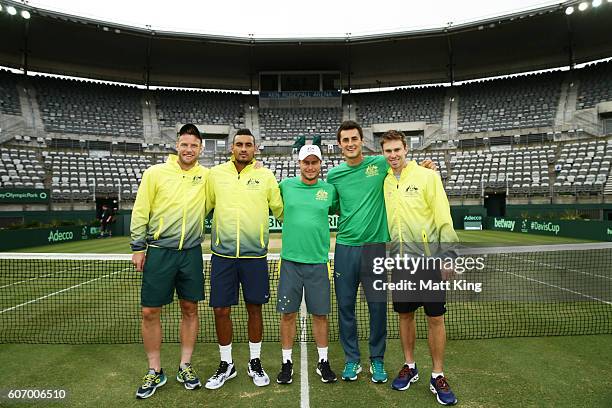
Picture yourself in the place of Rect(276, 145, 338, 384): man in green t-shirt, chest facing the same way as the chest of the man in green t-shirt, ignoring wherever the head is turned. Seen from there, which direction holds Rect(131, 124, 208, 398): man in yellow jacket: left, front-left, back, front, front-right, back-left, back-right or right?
right

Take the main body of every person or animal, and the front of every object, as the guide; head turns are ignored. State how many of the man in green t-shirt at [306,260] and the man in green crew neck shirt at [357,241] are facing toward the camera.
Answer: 2

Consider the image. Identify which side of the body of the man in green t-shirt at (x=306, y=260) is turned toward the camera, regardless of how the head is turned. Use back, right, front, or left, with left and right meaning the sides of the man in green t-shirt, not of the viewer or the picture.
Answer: front

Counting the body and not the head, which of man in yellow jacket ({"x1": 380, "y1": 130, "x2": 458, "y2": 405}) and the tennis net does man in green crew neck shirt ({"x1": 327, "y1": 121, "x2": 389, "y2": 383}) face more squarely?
the man in yellow jacket

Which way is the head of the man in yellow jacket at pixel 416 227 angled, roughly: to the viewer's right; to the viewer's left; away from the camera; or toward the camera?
toward the camera

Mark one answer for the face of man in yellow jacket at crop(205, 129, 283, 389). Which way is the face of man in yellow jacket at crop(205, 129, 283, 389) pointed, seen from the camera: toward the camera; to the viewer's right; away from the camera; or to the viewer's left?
toward the camera

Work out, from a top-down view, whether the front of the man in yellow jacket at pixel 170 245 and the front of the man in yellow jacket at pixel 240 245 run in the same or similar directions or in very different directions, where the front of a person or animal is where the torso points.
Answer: same or similar directions

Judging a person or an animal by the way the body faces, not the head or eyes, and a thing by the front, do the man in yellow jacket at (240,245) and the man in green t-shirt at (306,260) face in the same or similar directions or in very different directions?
same or similar directions

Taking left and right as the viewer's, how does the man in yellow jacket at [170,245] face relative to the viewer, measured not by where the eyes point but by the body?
facing the viewer

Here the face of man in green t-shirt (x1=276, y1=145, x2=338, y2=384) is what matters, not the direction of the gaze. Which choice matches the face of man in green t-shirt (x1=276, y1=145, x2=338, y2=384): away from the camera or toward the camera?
toward the camera

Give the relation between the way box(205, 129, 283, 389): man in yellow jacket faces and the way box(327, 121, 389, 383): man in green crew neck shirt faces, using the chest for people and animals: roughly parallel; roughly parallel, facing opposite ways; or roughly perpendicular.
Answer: roughly parallel

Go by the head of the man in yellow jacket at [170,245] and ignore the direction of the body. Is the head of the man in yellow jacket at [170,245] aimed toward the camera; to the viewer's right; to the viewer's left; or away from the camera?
toward the camera

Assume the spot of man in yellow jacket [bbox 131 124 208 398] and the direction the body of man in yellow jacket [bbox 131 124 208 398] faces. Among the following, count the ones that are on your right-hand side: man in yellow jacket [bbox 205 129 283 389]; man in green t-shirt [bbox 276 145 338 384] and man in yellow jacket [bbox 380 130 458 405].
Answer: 0

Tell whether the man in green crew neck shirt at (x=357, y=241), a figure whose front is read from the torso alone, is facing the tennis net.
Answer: no

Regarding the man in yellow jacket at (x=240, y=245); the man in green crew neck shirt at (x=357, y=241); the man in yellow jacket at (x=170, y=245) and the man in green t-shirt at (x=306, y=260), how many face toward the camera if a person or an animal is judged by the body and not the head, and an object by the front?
4

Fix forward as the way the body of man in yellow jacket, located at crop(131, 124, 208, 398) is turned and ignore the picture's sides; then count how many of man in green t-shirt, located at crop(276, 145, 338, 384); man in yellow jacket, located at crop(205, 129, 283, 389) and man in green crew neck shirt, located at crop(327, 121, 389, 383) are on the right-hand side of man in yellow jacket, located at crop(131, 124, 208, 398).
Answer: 0

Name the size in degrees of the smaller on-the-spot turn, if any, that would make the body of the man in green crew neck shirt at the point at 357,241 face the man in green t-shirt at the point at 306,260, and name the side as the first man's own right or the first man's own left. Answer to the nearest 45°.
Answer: approximately 90° to the first man's own right

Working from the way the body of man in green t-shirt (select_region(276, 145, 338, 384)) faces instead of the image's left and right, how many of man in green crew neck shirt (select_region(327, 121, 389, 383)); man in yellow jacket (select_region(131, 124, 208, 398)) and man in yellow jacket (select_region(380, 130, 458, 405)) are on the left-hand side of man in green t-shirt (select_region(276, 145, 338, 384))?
2

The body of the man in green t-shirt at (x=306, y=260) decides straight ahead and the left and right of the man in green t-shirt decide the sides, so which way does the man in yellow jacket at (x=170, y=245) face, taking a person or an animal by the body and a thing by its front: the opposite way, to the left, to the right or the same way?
the same way

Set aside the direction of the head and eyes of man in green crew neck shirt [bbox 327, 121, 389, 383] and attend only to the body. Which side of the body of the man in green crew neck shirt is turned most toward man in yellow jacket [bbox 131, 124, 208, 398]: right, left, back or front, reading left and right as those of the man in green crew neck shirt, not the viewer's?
right
